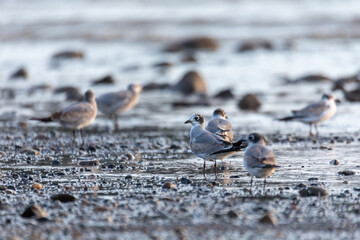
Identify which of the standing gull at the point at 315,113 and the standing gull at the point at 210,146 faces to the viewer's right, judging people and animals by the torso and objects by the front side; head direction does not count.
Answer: the standing gull at the point at 315,113

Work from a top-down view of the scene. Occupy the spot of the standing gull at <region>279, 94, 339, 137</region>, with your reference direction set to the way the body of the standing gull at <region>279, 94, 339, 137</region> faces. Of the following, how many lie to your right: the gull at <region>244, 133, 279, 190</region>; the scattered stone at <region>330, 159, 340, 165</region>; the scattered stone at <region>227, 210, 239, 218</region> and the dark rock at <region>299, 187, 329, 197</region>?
4

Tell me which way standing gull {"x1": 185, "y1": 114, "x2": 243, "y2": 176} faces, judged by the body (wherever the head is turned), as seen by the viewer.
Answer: to the viewer's left

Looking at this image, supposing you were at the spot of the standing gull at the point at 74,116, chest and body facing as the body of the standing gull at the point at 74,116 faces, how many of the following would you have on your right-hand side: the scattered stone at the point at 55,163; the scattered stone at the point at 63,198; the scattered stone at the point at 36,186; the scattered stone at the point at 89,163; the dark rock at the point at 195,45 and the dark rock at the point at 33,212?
5

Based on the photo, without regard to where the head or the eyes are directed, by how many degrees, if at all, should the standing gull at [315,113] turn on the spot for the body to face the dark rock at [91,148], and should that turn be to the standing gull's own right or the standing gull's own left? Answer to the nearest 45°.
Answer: approximately 135° to the standing gull's own right

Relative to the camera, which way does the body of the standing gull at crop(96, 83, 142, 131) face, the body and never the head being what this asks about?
to the viewer's right

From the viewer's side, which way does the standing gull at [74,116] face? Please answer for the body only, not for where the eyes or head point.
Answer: to the viewer's right

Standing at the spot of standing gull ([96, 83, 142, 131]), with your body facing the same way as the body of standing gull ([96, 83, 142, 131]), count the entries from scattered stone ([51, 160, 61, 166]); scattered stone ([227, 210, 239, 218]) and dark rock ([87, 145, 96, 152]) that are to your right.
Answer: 3

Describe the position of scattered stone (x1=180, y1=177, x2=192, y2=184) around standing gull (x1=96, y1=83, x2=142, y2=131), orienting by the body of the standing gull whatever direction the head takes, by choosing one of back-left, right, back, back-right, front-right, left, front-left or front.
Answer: right

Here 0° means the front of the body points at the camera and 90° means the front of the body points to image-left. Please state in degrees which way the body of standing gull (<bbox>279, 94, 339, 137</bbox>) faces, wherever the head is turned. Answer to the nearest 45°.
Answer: approximately 270°

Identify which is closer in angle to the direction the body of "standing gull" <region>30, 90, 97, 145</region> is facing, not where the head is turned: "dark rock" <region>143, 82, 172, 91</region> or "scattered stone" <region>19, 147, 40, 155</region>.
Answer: the dark rock

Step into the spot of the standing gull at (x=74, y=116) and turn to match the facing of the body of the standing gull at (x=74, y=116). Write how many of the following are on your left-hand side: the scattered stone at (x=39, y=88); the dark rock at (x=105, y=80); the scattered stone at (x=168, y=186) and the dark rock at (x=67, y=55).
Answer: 3

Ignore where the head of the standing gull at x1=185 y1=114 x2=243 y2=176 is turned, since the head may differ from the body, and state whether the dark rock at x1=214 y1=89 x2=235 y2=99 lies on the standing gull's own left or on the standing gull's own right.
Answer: on the standing gull's own right

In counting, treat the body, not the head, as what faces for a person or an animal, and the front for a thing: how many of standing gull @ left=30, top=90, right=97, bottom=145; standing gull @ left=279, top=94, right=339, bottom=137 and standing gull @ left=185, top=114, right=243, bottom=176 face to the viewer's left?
1

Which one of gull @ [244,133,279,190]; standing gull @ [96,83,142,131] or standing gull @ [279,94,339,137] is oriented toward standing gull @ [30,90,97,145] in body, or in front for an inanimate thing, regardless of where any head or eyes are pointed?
the gull

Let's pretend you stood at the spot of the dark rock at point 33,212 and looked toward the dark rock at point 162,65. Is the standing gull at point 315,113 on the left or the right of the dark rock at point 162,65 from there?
right
